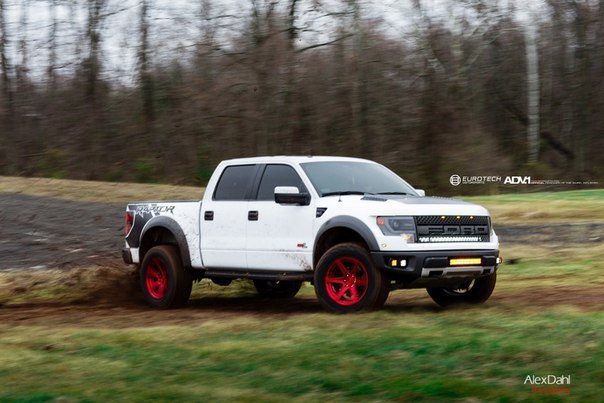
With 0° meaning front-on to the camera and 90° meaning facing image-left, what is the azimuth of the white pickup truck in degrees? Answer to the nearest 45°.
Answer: approximately 315°

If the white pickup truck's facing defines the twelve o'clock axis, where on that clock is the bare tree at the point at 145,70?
The bare tree is roughly at 7 o'clock from the white pickup truck.
